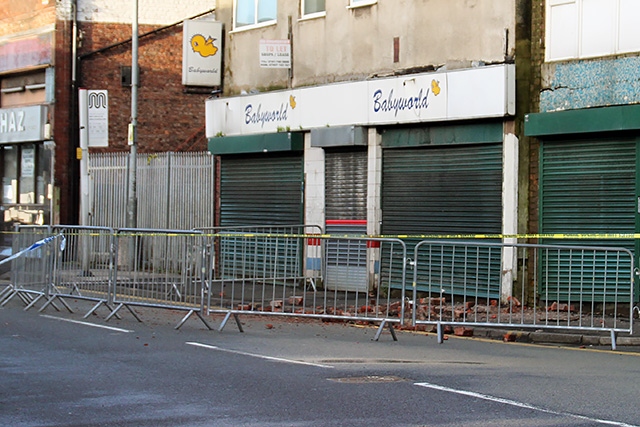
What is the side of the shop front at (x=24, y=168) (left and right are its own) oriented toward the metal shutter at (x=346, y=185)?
left

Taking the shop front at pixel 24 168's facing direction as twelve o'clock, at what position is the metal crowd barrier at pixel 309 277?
The metal crowd barrier is roughly at 10 o'clock from the shop front.

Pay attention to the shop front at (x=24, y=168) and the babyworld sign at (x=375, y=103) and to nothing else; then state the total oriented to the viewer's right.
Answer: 0

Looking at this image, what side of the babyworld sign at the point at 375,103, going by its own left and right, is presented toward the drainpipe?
right

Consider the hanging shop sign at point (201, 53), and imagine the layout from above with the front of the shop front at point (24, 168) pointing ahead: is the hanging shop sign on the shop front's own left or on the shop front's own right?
on the shop front's own left

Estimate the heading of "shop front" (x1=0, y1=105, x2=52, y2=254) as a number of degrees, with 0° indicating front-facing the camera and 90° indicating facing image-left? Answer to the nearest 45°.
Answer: approximately 45°

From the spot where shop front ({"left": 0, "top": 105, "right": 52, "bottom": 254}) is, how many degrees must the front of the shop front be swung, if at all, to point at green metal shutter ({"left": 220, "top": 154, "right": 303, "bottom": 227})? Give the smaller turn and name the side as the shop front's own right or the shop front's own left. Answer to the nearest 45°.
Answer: approximately 90° to the shop front's own left

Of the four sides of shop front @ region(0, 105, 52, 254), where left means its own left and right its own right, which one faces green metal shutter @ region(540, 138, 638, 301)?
left

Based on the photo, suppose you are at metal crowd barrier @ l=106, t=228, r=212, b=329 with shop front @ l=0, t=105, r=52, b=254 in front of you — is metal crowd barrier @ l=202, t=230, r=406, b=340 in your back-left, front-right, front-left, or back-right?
back-right

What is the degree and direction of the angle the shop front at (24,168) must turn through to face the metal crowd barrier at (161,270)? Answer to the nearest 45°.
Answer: approximately 45° to its left

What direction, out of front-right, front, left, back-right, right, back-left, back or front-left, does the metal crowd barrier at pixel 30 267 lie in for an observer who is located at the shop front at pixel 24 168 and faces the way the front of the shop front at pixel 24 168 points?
front-left

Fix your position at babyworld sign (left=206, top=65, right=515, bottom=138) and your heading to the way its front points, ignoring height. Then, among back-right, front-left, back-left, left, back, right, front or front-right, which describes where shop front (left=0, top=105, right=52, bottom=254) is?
right

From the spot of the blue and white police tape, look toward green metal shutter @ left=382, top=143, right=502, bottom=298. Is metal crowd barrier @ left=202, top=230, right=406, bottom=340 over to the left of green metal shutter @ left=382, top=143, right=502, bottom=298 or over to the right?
right
